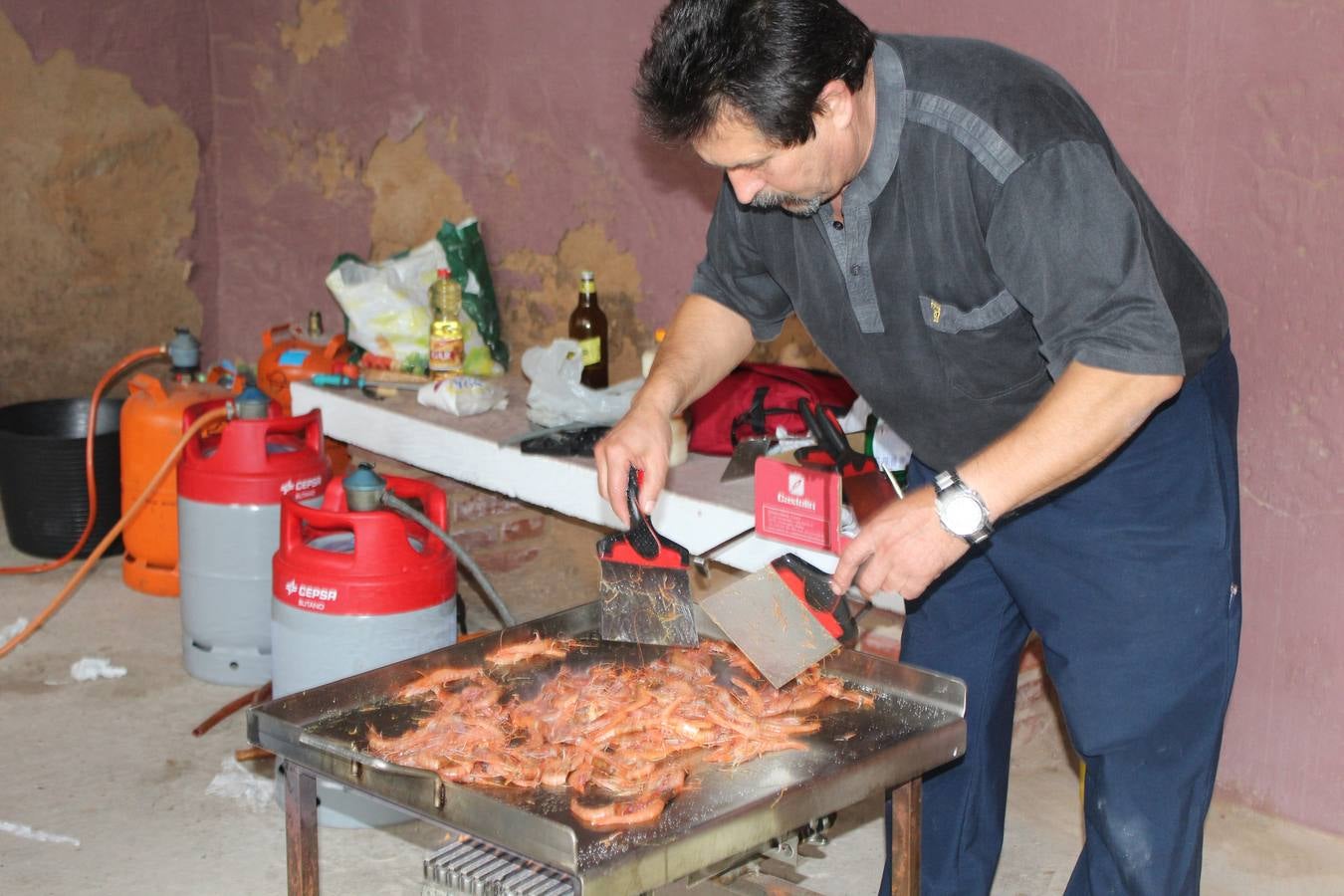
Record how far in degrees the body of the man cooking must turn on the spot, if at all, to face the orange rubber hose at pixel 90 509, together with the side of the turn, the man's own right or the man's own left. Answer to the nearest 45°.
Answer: approximately 90° to the man's own right

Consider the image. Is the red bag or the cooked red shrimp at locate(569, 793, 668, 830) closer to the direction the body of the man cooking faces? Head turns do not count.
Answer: the cooked red shrimp

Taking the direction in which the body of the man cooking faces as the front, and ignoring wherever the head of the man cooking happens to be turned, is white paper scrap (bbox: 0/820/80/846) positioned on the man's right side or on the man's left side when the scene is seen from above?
on the man's right side

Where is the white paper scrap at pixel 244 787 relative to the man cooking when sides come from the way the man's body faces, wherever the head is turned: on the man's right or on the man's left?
on the man's right

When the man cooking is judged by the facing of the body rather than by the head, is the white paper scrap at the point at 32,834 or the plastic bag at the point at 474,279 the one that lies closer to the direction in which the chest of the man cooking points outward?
the white paper scrap

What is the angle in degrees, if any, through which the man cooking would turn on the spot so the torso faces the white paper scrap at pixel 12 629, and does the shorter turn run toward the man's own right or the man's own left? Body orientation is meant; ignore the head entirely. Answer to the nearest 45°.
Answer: approximately 90° to the man's own right

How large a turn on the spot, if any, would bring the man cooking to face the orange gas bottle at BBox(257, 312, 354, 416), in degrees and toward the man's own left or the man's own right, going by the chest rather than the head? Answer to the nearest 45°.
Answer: approximately 90° to the man's own right

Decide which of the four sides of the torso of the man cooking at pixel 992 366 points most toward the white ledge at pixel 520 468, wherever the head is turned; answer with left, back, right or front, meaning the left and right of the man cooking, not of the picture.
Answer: right

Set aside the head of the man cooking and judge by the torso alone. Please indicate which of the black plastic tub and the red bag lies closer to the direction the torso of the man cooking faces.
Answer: the black plastic tub

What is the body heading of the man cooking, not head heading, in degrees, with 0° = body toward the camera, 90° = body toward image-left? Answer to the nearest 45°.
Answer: approximately 45°
